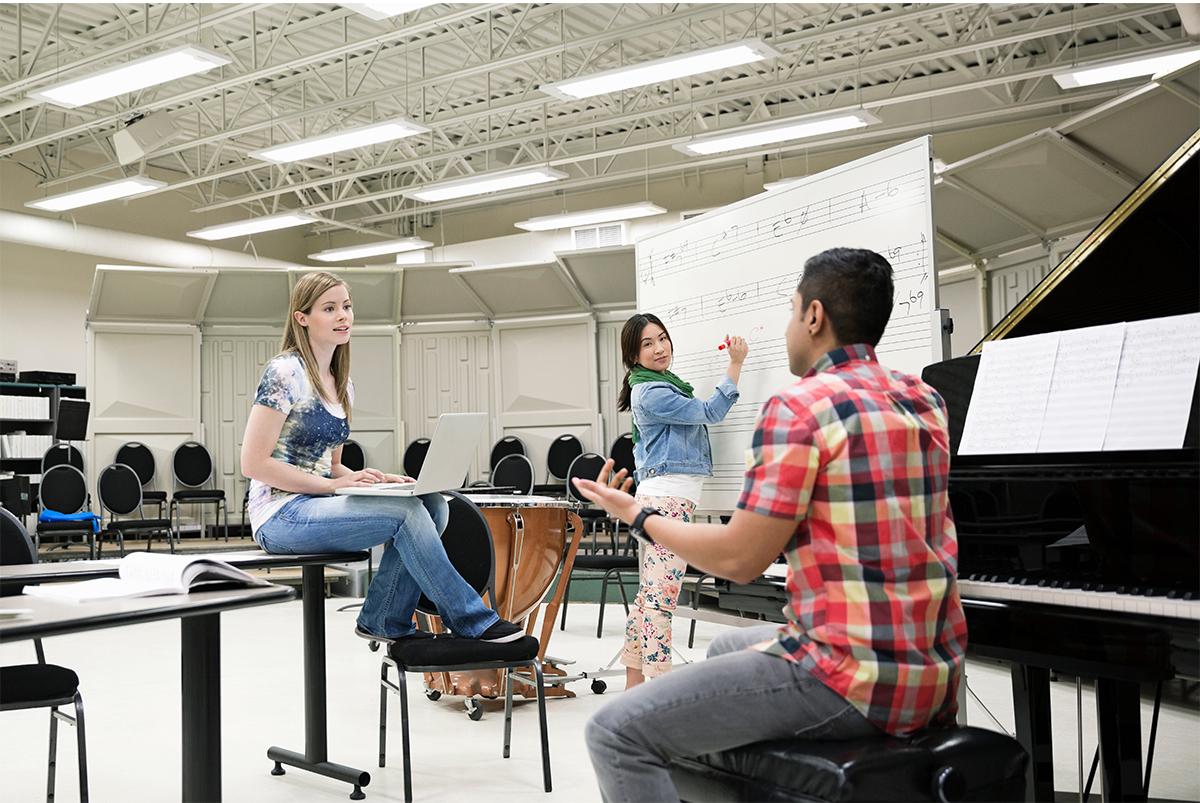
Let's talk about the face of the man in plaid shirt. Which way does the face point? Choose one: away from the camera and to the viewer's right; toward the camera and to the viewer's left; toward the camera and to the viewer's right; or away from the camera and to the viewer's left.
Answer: away from the camera and to the viewer's left

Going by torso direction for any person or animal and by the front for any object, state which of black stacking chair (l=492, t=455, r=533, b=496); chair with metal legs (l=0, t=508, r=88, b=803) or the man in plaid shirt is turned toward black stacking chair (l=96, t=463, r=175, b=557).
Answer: the man in plaid shirt

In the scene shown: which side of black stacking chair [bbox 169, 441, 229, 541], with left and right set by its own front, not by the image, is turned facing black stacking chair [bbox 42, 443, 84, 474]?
right

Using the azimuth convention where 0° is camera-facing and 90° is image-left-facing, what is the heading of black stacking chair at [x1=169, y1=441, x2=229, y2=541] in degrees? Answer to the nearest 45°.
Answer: approximately 0°

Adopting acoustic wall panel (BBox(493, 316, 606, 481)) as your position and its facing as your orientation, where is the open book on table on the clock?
The open book on table is roughly at 12 o'clock from the acoustic wall panel.

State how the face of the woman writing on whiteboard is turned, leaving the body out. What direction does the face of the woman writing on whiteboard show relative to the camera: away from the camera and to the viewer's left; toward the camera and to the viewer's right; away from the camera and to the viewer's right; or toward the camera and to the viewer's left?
toward the camera and to the viewer's right

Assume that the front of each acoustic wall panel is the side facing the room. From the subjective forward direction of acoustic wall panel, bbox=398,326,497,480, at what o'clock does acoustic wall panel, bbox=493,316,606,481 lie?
acoustic wall panel, bbox=493,316,606,481 is roughly at 10 o'clock from acoustic wall panel, bbox=398,326,497,480.

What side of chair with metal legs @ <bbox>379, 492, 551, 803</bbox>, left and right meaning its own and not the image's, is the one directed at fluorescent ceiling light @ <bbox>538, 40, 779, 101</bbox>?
back

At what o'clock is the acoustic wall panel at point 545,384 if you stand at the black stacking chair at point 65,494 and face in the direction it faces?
The acoustic wall panel is roughly at 9 o'clock from the black stacking chair.
